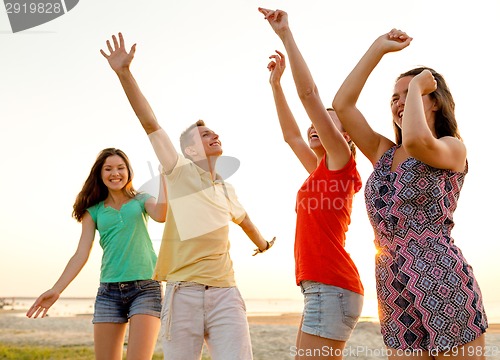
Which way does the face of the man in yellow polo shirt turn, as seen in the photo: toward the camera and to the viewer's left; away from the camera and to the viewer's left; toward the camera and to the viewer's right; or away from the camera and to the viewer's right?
toward the camera and to the viewer's right

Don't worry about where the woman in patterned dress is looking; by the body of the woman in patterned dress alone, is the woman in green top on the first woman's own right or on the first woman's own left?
on the first woman's own right

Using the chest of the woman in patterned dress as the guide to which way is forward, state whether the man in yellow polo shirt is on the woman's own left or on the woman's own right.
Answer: on the woman's own right

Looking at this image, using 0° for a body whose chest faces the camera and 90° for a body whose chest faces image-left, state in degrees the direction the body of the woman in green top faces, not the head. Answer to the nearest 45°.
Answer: approximately 0°

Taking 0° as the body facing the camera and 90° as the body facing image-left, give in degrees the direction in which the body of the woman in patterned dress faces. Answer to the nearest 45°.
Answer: approximately 45°
